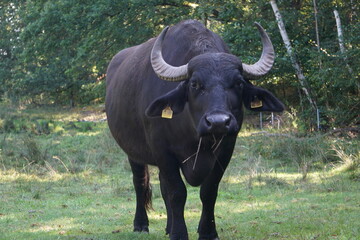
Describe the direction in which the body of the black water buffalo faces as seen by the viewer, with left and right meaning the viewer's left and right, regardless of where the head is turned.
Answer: facing the viewer and to the right of the viewer
